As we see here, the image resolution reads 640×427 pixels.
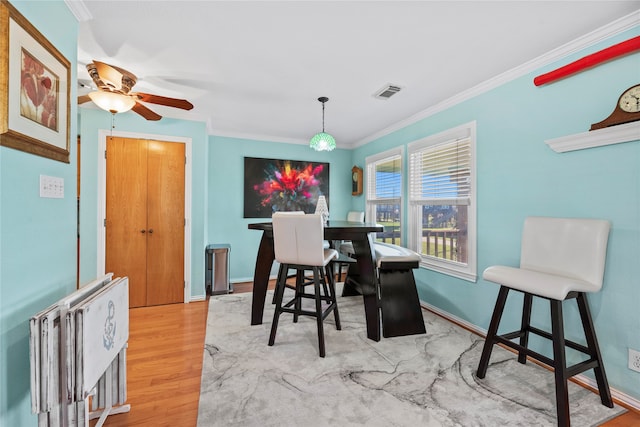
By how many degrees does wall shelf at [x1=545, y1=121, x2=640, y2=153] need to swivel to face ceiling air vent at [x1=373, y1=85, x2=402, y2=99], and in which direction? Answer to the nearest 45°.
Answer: approximately 45° to its right

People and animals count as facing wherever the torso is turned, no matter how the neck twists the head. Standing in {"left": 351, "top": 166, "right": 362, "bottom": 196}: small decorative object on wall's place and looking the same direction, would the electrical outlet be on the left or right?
on its left

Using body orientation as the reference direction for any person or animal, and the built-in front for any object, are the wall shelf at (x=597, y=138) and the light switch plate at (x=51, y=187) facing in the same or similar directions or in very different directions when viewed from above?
very different directions

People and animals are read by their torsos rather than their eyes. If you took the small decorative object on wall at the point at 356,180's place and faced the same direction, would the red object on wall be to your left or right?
on your left

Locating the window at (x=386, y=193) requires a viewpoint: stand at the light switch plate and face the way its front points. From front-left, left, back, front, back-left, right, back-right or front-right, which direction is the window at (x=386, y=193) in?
front-left

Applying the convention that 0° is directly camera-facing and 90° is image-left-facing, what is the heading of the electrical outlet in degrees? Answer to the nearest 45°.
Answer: approximately 45°

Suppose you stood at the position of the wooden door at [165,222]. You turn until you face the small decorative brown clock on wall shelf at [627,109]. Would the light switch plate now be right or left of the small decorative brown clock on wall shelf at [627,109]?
right

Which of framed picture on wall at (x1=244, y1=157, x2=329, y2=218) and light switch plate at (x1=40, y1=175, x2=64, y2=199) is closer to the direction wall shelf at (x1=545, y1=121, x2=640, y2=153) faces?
the light switch plate

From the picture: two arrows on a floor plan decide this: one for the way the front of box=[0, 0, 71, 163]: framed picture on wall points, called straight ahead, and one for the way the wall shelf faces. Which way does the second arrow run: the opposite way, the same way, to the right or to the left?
the opposite way

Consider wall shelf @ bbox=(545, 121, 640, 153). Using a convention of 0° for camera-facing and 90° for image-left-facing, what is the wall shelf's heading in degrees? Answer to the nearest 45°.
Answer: approximately 45°

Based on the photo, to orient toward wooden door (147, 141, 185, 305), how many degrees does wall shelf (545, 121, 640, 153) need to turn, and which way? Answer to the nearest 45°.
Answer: approximately 45° to its right

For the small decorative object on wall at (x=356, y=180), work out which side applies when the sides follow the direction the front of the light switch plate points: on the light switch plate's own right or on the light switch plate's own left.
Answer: on the light switch plate's own left

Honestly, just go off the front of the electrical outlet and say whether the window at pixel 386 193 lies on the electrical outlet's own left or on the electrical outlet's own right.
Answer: on the electrical outlet's own right

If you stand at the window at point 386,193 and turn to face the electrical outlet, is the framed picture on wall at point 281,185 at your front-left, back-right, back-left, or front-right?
back-right

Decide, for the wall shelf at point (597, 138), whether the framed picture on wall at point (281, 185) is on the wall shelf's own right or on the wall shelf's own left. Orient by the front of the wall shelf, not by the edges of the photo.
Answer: on the wall shelf's own right

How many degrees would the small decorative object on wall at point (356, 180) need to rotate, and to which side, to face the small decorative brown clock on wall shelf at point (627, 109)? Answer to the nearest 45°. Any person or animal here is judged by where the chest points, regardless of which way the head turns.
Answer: approximately 90° to its left

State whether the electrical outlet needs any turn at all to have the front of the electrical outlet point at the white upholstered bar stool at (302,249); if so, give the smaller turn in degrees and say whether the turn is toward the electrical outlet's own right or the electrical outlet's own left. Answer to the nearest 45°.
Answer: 0° — it already faces it

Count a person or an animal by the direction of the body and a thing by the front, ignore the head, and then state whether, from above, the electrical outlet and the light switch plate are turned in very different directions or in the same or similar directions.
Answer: very different directions
